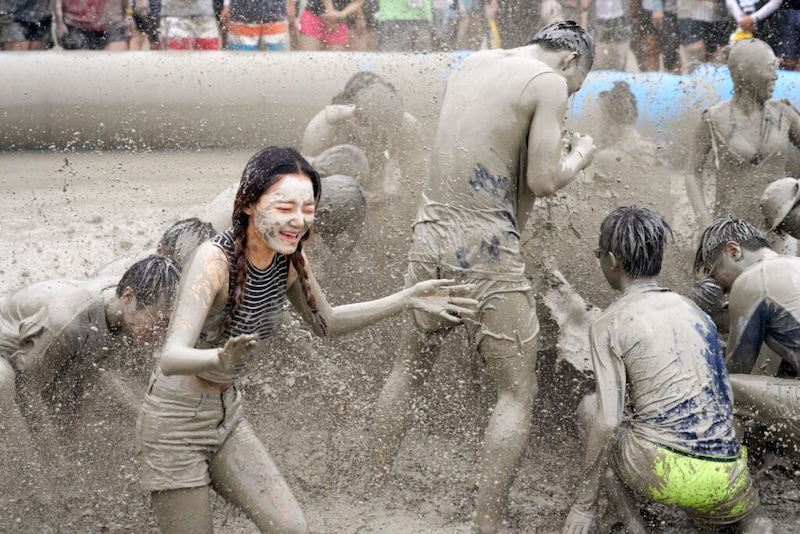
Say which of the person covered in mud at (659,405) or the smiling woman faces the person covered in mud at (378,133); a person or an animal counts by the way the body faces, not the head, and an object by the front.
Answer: the person covered in mud at (659,405)

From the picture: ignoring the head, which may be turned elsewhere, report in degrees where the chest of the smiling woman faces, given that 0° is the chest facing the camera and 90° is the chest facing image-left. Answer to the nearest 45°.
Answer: approximately 315°

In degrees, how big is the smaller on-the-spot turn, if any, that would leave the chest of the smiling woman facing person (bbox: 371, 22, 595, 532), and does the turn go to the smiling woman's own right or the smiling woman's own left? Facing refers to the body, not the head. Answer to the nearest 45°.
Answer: approximately 90° to the smiling woman's own left

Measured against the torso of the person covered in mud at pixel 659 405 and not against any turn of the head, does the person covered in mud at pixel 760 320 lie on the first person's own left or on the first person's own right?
on the first person's own right

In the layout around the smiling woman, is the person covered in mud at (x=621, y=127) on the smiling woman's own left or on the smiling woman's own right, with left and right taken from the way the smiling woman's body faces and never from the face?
on the smiling woman's own left

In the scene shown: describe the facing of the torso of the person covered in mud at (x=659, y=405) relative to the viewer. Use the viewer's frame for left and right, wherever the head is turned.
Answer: facing away from the viewer and to the left of the viewer

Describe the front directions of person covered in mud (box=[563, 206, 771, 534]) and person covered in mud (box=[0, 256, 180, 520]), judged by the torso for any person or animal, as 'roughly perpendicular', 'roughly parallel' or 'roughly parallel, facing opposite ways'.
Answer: roughly perpendicular

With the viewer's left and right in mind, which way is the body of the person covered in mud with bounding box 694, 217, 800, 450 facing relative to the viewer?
facing to the left of the viewer

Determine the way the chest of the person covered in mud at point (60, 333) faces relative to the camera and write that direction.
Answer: to the viewer's right
